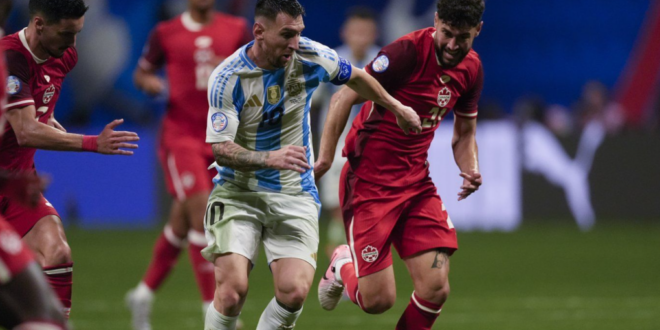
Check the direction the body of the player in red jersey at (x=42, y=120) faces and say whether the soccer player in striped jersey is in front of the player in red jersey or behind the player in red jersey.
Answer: in front

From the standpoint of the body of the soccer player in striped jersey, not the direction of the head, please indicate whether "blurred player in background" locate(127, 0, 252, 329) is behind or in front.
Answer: behind

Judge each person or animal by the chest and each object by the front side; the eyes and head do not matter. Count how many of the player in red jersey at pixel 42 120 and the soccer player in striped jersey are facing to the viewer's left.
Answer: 0

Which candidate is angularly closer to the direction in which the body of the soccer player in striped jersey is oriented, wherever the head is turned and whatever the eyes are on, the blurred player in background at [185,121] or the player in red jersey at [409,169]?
the player in red jersey

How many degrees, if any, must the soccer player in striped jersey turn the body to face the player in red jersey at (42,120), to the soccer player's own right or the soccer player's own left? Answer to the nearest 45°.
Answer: approximately 135° to the soccer player's own right

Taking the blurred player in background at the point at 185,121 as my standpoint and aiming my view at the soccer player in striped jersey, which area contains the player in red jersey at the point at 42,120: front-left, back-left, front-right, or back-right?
front-right

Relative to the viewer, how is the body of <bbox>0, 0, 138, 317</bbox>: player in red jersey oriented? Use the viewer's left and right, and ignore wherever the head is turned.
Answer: facing the viewer and to the right of the viewer

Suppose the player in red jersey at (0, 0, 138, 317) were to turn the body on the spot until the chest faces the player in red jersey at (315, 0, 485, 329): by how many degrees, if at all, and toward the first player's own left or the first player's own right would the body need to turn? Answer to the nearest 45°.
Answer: approximately 45° to the first player's own left

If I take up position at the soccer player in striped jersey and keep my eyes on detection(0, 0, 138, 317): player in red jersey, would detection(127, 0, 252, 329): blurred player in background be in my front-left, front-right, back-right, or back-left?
front-right

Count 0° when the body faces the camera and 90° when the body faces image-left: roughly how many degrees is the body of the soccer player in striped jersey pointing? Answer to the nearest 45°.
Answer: approximately 315°
